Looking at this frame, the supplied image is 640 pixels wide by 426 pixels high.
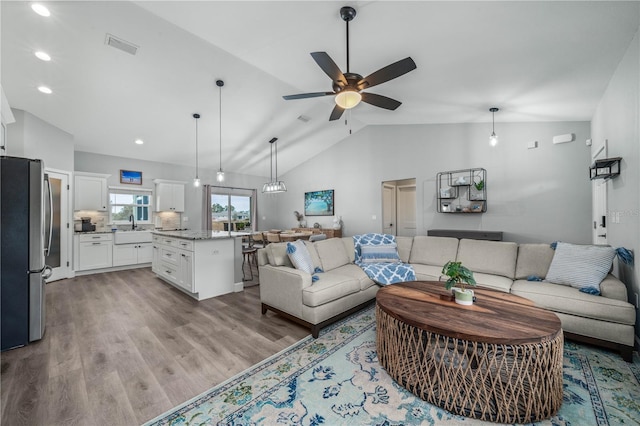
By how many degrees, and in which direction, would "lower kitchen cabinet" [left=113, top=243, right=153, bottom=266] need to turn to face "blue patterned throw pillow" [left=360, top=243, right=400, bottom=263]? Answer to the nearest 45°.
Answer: approximately 45° to its left

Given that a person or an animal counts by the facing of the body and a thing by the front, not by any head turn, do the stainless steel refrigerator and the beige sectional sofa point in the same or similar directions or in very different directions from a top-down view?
very different directions

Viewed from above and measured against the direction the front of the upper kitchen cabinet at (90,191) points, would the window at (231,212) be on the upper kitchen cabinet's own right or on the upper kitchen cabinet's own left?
on the upper kitchen cabinet's own left

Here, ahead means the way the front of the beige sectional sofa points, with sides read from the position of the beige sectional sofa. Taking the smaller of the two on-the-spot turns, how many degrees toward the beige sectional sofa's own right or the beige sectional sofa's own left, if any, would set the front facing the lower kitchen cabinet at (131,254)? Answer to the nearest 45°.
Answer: approximately 90° to the beige sectional sofa's own right

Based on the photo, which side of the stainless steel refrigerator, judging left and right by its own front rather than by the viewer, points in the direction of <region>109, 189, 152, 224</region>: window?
left

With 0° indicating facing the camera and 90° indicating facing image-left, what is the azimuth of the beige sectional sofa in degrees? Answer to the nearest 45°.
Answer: approximately 0°

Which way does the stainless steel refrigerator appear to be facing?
to the viewer's right

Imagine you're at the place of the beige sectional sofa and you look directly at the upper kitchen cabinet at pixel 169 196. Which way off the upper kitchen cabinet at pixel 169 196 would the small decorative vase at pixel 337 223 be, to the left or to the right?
right

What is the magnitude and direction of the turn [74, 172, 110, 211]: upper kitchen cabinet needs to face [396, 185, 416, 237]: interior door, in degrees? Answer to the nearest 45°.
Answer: approximately 45° to its left

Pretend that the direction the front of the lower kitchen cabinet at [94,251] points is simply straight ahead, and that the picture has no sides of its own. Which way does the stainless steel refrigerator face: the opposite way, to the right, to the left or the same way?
to the left
